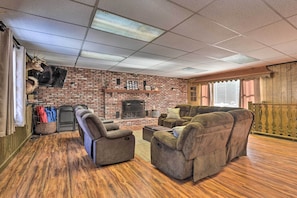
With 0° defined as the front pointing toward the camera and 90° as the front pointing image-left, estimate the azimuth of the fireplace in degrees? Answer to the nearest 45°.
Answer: approximately 0°

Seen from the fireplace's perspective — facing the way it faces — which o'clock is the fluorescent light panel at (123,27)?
The fluorescent light panel is roughly at 12 o'clock from the fireplace.

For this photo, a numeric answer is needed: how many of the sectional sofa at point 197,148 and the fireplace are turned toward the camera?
1

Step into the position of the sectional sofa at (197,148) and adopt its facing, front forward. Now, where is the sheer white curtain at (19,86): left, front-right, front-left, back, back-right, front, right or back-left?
front-left

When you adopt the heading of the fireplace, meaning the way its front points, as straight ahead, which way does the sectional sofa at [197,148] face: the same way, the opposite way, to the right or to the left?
the opposite way

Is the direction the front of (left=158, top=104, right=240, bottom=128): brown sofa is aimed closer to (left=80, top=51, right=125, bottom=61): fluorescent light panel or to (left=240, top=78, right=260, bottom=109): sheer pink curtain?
the fluorescent light panel

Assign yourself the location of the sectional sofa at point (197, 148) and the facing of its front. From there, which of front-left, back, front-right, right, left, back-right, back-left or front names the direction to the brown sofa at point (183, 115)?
front-right

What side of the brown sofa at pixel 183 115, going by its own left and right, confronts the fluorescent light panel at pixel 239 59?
left

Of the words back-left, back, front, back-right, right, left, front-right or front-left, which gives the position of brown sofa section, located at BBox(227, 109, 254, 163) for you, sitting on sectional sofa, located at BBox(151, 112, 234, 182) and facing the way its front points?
right
